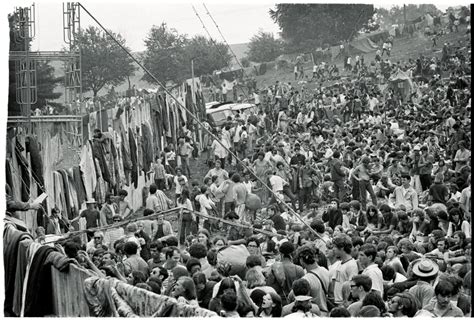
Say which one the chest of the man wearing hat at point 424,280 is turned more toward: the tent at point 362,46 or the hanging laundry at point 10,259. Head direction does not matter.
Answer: the tent

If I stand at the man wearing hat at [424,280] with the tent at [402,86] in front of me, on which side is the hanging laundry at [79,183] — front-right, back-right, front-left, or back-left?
front-left

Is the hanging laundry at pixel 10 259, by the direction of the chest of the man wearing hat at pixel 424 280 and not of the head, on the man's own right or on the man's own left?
on the man's own left

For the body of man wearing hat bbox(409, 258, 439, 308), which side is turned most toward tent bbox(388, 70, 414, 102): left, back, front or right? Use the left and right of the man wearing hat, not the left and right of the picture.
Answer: front

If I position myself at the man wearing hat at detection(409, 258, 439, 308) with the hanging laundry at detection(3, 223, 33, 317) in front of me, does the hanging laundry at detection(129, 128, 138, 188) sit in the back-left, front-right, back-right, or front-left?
front-right

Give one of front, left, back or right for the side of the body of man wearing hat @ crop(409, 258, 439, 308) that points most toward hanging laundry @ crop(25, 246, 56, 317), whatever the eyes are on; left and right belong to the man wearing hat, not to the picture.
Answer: left

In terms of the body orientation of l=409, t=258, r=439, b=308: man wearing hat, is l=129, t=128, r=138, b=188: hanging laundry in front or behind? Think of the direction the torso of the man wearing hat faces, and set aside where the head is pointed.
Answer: in front

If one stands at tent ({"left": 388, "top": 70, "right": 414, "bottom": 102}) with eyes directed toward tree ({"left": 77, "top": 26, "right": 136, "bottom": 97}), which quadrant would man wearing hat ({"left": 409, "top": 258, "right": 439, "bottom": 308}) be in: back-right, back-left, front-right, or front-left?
back-left

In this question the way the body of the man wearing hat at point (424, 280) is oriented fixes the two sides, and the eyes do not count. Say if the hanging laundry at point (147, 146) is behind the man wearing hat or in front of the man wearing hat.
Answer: in front

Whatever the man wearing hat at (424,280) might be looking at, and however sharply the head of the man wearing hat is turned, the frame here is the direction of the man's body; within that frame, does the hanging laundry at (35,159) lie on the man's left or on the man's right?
on the man's left

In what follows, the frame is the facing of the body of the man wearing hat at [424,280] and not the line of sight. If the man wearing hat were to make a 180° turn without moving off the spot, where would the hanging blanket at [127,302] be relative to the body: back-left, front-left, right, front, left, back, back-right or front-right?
front-right

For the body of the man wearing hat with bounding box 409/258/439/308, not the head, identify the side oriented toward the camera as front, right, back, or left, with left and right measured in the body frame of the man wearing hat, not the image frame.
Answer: back

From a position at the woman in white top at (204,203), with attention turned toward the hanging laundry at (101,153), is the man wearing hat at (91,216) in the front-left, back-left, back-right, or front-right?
front-left
